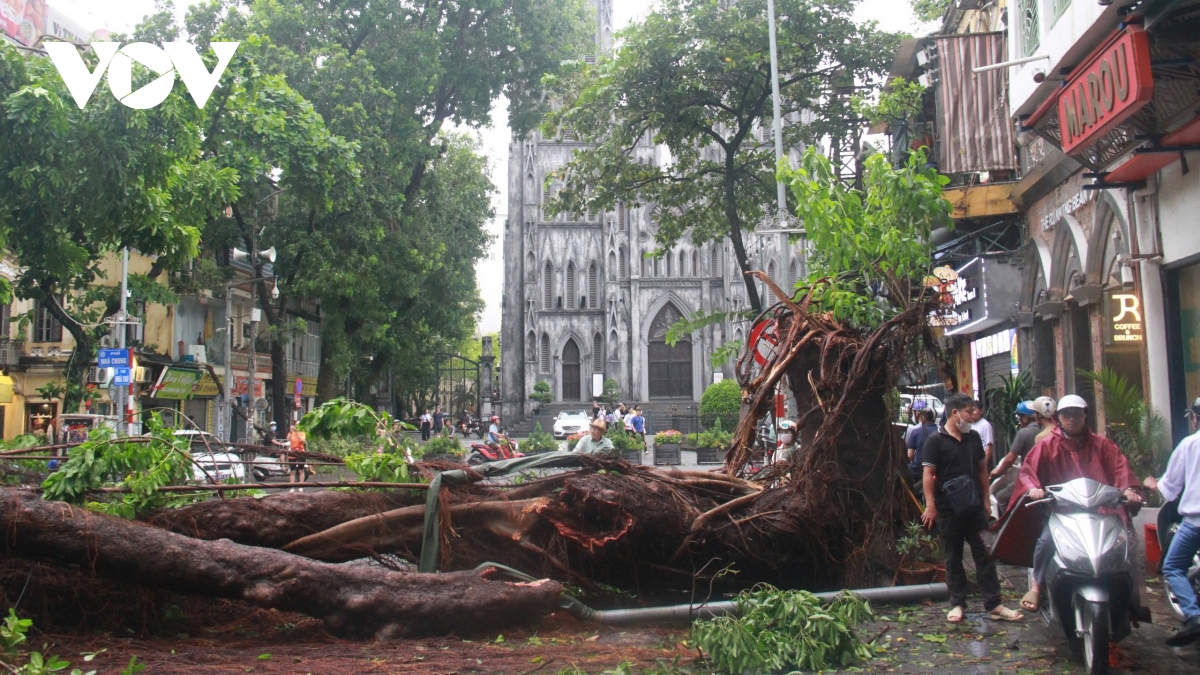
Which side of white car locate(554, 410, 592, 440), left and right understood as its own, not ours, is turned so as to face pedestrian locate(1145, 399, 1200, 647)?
front

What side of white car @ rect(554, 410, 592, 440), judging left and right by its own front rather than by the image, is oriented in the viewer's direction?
front

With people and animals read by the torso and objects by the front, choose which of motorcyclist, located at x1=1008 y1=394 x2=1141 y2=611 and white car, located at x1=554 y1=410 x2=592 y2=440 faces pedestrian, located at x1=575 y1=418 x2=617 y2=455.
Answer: the white car

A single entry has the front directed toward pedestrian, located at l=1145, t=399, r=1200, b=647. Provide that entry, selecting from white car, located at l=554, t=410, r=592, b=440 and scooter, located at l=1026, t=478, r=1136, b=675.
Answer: the white car

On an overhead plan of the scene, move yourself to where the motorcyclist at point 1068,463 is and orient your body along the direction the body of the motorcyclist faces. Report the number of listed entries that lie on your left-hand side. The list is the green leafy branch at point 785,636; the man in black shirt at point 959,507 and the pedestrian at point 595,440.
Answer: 0

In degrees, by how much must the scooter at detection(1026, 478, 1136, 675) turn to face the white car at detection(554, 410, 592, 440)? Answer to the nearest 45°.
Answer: approximately 135° to its right

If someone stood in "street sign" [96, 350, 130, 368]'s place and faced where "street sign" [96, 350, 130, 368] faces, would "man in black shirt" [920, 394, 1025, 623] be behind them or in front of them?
in front

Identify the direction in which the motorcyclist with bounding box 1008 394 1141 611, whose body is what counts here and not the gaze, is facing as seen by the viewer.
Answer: toward the camera

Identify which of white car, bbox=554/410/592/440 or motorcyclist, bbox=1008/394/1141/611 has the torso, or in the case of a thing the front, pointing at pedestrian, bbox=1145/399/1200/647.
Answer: the white car

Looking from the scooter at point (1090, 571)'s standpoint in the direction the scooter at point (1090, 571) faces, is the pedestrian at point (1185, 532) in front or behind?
behind

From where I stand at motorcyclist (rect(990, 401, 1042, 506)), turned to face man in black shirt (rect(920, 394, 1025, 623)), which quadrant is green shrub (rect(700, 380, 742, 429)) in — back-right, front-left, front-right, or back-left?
back-right

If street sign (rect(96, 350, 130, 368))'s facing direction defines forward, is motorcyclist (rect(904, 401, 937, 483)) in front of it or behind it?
in front

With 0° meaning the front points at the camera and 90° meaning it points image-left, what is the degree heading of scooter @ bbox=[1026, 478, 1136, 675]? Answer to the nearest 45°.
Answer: approximately 0°

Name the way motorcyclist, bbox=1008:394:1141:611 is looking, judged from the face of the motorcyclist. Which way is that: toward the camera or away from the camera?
toward the camera

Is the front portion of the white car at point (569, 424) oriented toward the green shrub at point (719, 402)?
no

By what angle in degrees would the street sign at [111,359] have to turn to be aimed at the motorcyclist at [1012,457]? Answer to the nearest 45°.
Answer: approximately 45° to its left

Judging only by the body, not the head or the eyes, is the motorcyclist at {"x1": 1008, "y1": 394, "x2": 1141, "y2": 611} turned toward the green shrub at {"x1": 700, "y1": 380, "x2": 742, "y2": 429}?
no

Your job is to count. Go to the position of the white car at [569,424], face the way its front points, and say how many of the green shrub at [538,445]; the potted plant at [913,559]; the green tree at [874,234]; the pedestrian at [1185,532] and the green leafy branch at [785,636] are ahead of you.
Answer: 5

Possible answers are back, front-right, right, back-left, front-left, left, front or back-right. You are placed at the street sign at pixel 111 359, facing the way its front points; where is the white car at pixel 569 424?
back-left

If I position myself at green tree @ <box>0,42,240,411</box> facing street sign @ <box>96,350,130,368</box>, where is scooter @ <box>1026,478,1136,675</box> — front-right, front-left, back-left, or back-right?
back-right

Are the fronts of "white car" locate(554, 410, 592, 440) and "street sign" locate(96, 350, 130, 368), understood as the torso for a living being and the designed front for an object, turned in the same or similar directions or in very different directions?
same or similar directions
